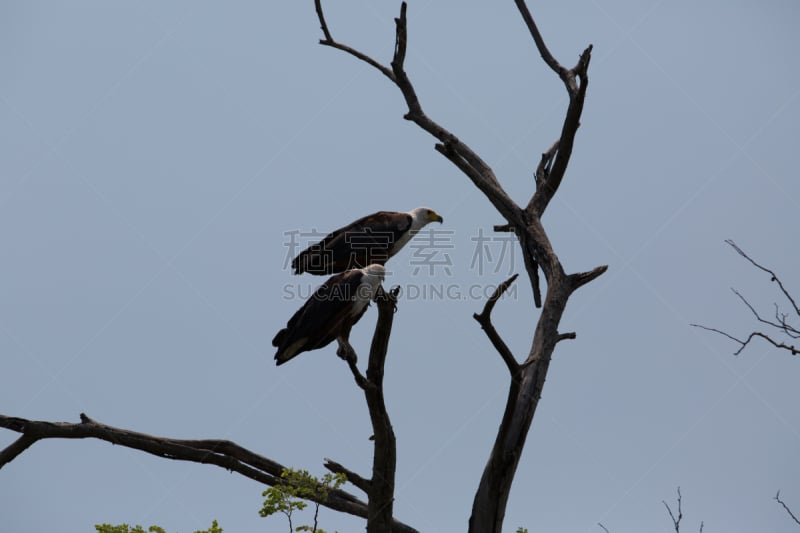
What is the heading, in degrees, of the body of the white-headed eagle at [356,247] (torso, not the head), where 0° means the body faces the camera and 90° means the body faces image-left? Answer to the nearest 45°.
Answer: approximately 270°

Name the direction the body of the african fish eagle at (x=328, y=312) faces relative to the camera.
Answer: to the viewer's right

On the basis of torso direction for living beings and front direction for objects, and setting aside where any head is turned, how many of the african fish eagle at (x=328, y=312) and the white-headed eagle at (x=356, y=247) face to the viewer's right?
2
